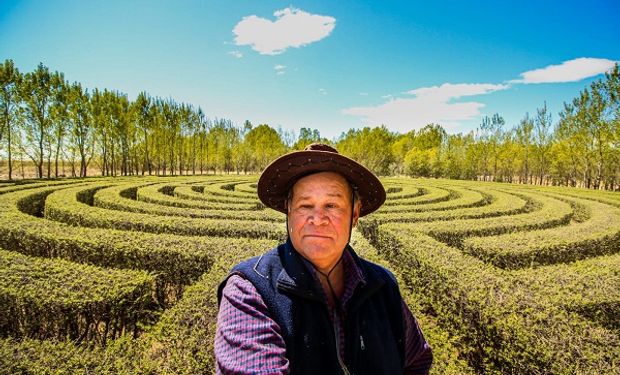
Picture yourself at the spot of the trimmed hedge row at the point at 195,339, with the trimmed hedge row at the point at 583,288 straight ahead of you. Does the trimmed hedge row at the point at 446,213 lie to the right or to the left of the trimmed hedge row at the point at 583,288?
left

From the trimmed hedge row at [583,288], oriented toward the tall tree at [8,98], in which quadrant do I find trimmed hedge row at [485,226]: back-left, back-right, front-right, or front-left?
front-right

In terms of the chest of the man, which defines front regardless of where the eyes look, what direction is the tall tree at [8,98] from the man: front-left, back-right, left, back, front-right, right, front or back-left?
back-right

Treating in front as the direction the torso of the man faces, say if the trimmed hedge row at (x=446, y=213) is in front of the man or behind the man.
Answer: behind

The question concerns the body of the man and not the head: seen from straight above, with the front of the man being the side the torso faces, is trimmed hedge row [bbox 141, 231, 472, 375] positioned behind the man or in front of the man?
behind

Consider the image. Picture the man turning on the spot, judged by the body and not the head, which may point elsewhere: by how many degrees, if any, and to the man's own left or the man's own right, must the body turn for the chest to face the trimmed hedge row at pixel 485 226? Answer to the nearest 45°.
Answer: approximately 135° to the man's own left

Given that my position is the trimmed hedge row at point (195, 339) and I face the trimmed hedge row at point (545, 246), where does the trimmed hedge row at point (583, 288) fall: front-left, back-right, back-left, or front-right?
front-right

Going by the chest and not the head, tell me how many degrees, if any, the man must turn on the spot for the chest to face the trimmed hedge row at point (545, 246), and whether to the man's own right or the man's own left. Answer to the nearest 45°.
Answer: approximately 135° to the man's own left

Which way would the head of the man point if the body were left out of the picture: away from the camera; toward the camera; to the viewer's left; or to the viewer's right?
toward the camera

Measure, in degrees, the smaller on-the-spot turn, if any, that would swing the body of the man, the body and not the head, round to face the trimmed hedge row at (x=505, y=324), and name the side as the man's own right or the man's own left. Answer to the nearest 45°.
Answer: approximately 135° to the man's own left

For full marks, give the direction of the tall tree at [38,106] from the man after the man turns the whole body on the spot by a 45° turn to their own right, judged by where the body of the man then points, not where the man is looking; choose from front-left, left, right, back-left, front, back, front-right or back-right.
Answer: right

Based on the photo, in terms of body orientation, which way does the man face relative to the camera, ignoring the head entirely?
toward the camera
